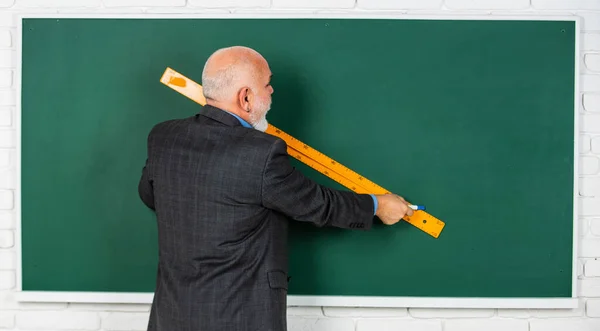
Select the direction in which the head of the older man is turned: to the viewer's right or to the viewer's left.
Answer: to the viewer's right

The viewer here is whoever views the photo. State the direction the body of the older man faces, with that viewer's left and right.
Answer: facing away from the viewer and to the right of the viewer
